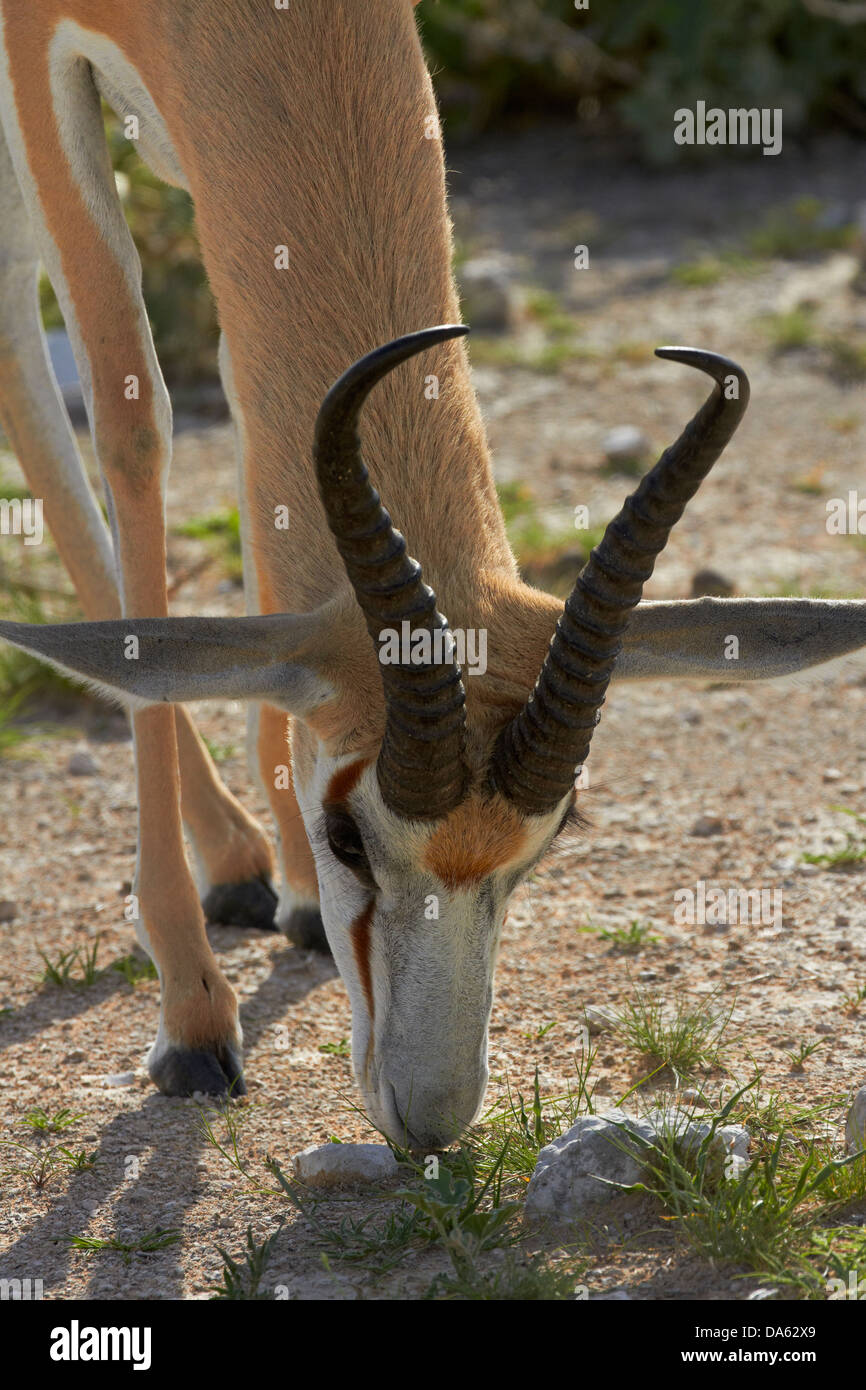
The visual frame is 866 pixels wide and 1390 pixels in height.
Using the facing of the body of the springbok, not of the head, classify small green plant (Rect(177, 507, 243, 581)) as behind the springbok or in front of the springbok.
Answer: behind

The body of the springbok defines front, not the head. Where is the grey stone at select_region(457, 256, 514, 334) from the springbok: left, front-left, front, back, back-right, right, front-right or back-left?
back-left

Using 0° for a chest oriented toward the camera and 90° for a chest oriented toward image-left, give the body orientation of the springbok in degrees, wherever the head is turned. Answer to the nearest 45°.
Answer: approximately 315°

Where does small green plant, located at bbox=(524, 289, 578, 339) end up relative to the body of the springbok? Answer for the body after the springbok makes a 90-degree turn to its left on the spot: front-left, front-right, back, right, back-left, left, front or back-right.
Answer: front-left

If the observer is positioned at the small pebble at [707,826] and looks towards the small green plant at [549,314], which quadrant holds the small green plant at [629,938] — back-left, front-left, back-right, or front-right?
back-left

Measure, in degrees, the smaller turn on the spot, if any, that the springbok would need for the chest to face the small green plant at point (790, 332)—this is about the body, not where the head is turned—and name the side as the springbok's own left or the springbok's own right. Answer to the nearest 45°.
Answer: approximately 135° to the springbok's own left
